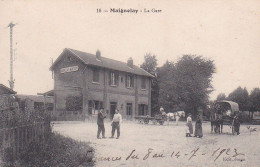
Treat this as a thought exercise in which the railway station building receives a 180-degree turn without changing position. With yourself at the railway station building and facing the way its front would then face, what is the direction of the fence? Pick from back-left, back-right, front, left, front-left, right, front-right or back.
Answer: back-left

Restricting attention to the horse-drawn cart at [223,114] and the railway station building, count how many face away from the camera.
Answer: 0

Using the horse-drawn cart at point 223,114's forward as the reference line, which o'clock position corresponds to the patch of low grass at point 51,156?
The patch of low grass is roughly at 11 o'clock from the horse-drawn cart.

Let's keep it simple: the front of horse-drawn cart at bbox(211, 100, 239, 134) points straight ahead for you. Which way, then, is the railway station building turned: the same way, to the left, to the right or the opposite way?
to the left

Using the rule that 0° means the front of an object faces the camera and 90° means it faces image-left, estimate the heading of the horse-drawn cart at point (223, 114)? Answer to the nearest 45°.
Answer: approximately 45°

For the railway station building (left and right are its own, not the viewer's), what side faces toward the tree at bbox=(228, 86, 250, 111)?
left

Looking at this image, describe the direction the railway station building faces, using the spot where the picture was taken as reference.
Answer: facing the viewer and to the right of the viewer

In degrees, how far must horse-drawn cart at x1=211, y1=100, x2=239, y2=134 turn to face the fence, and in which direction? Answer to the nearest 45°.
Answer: approximately 45° to its left

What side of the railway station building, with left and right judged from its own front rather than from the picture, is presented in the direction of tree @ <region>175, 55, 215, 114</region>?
left

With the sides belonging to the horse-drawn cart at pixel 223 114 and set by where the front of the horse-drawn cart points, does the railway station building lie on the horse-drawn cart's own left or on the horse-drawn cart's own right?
on the horse-drawn cart's own right

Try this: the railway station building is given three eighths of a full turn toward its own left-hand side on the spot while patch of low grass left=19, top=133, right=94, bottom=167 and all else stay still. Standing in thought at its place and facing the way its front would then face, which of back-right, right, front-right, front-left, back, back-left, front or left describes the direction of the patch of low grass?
back
